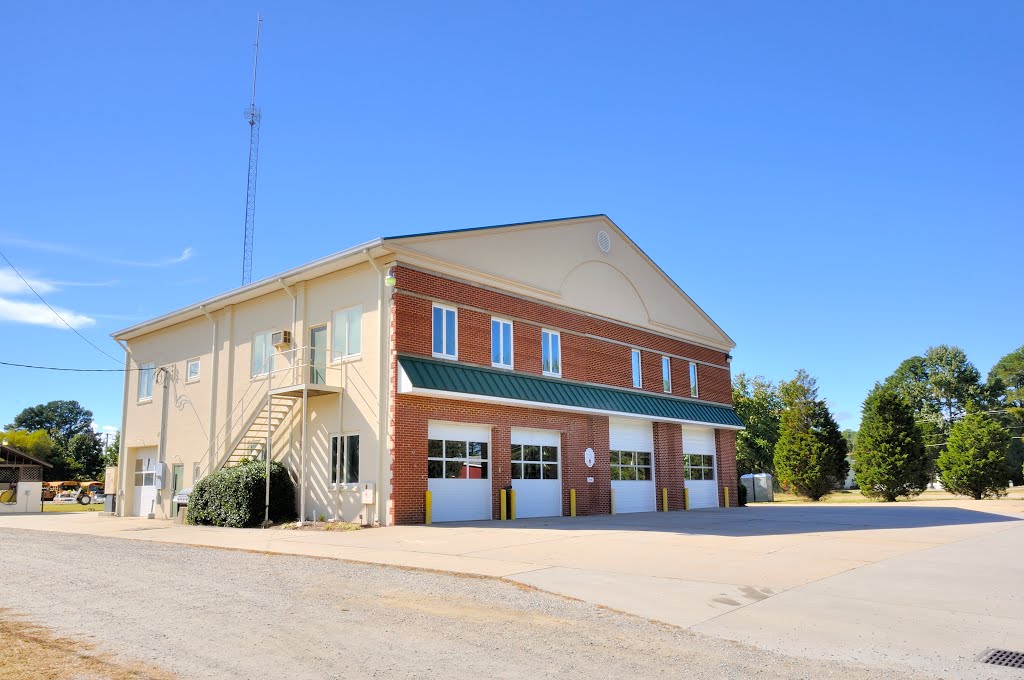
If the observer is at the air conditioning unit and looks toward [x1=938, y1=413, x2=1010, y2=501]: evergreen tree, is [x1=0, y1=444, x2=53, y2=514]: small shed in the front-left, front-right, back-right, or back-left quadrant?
back-left

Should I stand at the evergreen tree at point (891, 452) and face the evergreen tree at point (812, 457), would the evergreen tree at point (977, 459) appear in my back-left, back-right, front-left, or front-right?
back-right

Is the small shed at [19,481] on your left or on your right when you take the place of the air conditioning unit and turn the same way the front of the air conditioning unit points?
on your right

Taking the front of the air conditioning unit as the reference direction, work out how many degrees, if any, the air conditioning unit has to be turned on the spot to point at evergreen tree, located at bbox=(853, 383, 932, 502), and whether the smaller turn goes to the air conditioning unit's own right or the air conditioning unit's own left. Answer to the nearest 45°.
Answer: approximately 135° to the air conditioning unit's own left

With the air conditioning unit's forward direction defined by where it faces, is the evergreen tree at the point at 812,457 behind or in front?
behind

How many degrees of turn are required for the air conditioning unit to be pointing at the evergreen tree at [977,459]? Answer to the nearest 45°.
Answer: approximately 135° to its left

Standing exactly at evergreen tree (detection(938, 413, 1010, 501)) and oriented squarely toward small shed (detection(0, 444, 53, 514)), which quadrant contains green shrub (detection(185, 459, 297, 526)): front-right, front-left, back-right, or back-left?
front-left
